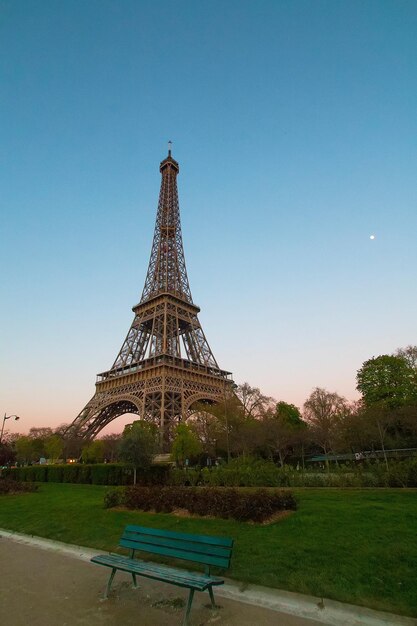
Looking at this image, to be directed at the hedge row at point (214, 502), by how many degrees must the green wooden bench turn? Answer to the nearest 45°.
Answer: approximately 135° to its right

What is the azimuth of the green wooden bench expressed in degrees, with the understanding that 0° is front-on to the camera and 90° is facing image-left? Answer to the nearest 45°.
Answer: approximately 45°

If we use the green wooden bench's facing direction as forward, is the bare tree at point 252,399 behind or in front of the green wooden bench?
behind

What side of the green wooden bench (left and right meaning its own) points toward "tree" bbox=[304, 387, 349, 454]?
back

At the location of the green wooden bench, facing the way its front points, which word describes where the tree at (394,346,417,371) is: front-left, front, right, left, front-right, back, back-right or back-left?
back

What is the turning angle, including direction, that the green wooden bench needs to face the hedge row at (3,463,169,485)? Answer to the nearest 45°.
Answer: approximately 135° to its right

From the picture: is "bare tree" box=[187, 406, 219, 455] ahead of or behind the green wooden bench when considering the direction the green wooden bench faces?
behind

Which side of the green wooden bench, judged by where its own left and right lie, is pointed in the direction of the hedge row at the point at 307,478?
back

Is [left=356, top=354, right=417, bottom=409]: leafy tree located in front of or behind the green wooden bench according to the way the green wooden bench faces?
behind

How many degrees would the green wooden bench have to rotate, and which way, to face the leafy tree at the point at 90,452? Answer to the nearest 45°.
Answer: approximately 135° to its right
